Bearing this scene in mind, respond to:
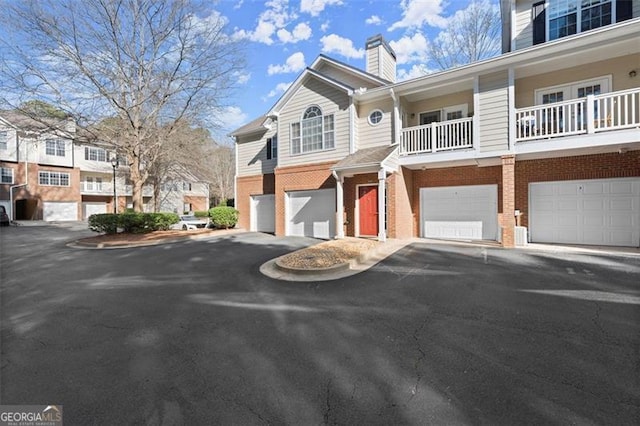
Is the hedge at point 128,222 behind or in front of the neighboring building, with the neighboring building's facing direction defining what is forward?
in front

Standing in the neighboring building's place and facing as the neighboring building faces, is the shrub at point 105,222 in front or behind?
in front

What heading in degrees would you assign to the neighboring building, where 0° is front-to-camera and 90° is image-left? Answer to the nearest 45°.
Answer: approximately 315°

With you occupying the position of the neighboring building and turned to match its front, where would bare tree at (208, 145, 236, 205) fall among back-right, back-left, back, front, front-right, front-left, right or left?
front-left
